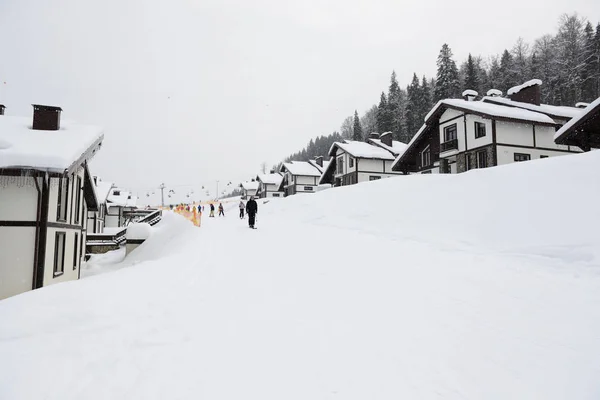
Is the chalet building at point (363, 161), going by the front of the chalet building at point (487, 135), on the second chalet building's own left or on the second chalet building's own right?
on the second chalet building's own right

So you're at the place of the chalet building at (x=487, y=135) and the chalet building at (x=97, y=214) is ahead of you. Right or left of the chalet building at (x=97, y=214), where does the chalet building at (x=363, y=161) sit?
right

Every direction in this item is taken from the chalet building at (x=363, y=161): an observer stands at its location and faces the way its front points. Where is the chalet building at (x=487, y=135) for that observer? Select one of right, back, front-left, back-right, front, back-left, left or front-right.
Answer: left

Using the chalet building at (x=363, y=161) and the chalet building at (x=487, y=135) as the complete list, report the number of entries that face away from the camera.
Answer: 0

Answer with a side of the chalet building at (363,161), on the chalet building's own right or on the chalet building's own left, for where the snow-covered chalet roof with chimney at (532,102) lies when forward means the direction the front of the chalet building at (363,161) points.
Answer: on the chalet building's own left

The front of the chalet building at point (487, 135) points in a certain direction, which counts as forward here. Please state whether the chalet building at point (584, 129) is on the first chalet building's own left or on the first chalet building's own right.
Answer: on the first chalet building's own left

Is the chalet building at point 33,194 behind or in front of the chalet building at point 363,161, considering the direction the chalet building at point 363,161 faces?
in front

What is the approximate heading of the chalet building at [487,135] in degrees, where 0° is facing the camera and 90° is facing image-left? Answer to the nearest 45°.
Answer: approximately 45°

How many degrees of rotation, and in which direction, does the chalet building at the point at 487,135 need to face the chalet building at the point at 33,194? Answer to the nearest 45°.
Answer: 0° — it already faces it

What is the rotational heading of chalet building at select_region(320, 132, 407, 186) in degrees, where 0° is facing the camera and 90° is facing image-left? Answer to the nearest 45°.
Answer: approximately 45°

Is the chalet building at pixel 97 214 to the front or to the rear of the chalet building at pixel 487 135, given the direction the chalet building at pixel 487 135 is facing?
to the front
